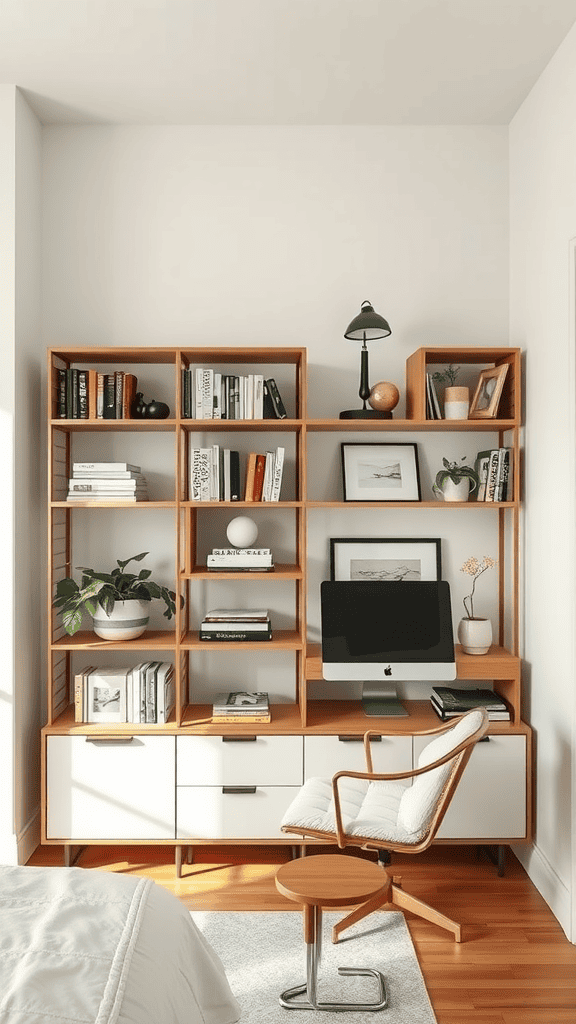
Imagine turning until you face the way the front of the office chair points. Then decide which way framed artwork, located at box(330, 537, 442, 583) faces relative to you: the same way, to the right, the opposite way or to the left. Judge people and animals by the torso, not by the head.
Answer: to the left

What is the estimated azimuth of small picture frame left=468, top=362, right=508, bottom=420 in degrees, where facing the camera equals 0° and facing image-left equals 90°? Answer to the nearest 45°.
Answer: approximately 45°

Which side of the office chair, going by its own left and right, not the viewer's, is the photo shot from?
left

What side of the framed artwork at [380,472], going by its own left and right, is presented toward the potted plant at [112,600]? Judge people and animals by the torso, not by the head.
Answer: right

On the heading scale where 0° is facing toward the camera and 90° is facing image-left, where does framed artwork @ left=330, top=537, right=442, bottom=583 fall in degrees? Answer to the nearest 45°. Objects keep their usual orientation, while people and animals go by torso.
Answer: approximately 0°

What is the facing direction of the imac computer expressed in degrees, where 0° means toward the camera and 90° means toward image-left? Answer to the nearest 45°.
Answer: approximately 0°
